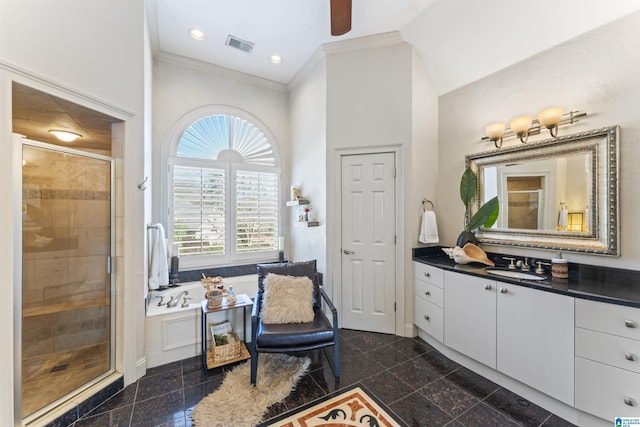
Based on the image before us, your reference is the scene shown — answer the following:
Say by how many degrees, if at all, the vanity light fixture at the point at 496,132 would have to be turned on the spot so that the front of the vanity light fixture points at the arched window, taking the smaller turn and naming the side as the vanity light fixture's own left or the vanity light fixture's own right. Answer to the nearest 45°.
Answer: approximately 45° to the vanity light fixture's own right

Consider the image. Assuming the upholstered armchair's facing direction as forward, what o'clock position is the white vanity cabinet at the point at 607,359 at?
The white vanity cabinet is roughly at 10 o'clock from the upholstered armchair.

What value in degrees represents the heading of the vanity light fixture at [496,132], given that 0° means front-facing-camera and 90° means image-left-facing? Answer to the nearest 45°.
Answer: approximately 45°

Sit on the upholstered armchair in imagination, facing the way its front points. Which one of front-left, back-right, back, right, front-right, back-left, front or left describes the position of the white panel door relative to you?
back-left

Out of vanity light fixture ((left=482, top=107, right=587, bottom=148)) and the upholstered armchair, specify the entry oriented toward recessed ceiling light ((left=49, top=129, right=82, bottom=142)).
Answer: the vanity light fixture

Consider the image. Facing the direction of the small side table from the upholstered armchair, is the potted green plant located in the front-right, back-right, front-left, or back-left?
back-right

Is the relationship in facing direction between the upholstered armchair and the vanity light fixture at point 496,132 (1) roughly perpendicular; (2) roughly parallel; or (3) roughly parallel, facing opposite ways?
roughly perpendicular

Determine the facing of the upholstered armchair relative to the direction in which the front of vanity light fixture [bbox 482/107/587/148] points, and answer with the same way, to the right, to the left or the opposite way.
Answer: to the left

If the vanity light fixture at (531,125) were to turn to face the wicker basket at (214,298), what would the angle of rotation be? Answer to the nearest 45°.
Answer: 0° — it already faces it

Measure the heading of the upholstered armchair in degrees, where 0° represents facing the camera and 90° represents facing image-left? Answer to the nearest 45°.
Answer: approximately 0°

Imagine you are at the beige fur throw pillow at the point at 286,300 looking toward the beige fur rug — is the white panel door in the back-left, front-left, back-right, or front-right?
back-left
